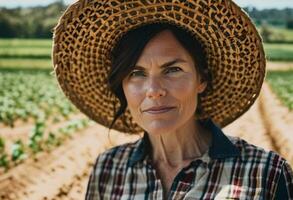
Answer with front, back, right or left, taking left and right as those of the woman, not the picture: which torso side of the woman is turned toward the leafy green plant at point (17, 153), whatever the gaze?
right

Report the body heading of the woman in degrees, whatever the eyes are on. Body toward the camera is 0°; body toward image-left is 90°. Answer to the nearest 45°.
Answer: approximately 45°

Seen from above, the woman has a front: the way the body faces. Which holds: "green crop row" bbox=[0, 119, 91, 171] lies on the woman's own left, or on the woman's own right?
on the woman's own right
